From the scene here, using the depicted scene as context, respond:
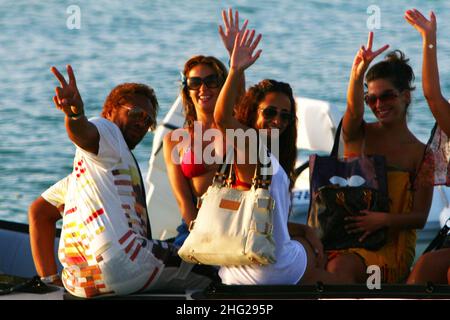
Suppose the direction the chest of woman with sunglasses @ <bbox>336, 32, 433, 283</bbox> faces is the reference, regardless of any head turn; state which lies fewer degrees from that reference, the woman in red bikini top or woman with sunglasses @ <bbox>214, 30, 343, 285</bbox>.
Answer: the woman with sunglasses

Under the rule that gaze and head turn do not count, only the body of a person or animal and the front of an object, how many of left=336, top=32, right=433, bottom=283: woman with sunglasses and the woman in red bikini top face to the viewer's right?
0

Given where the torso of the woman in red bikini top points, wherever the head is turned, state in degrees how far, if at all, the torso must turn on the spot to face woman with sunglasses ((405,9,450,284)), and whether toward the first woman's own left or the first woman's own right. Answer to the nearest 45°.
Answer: approximately 90° to the first woman's own left

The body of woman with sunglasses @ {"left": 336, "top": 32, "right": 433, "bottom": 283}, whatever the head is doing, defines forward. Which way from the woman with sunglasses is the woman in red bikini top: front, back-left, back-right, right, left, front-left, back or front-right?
front-right

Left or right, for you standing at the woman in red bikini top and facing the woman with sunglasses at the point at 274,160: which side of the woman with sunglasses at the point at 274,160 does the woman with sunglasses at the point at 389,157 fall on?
left

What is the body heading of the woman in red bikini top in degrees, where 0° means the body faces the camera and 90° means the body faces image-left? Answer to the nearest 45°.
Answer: approximately 0°

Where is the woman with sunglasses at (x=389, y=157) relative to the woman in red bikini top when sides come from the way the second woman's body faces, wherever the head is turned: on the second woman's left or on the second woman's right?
on the second woman's left

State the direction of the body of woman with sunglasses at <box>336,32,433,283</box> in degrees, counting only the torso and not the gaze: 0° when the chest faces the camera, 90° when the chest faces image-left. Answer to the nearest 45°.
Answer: approximately 45°

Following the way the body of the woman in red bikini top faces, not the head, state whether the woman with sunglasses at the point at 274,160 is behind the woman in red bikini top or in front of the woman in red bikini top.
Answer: in front
